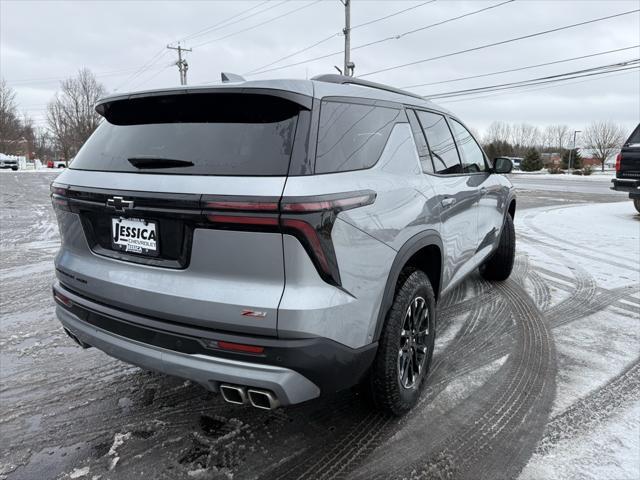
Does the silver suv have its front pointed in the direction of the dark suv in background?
yes

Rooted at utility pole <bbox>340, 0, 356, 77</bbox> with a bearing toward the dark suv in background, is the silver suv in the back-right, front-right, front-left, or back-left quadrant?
front-right

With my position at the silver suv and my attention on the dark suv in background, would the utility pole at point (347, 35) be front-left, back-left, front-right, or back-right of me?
front-left

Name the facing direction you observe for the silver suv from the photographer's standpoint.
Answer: facing away from the viewer and to the right of the viewer

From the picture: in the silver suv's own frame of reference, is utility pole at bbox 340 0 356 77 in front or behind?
in front

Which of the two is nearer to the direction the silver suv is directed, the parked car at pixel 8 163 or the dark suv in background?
the dark suv in background

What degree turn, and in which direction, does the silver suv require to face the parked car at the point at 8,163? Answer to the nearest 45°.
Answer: approximately 90° to its left

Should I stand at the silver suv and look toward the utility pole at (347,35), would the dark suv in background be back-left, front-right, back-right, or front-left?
front-right

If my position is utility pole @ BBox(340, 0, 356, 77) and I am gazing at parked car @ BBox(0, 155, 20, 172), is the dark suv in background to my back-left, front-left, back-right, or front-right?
back-left

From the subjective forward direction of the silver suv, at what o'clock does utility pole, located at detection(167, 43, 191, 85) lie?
The utility pole is roughly at 10 o'clock from the silver suv.

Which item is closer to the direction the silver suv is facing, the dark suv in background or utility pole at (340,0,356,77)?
the dark suv in background

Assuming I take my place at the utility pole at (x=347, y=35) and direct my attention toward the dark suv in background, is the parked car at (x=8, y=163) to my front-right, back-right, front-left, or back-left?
back-right

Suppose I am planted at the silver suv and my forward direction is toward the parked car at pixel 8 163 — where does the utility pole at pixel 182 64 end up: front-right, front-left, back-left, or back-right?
front-right
